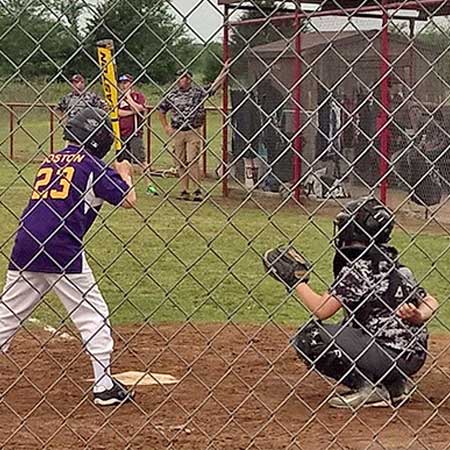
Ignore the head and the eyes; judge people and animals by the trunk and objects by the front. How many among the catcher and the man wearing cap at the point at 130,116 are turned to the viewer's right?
0

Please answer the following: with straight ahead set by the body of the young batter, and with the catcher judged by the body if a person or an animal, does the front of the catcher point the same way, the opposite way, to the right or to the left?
to the left

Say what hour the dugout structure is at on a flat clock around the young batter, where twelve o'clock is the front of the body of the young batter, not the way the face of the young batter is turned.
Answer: The dugout structure is roughly at 11 o'clock from the young batter.

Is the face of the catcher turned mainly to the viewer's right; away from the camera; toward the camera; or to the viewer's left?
away from the camera

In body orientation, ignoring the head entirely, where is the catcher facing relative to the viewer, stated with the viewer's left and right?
facing away from the viewer and to the left of the viewer

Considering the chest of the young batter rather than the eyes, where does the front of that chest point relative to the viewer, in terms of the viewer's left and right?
facing away from the viewer and to the right of the viewer

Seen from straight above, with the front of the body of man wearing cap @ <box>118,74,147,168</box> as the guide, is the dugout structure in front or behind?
behind

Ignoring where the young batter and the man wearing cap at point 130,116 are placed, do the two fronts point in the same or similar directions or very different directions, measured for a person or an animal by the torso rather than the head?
very different directions

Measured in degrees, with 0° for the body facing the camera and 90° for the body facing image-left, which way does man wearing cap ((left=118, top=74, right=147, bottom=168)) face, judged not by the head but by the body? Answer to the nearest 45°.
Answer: approximately 45°

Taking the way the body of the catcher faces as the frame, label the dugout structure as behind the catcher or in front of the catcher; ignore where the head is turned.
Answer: in front

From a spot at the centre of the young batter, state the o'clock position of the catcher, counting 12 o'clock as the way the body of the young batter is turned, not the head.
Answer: The catcher is roughly at 2 o'clock from the young batter.
